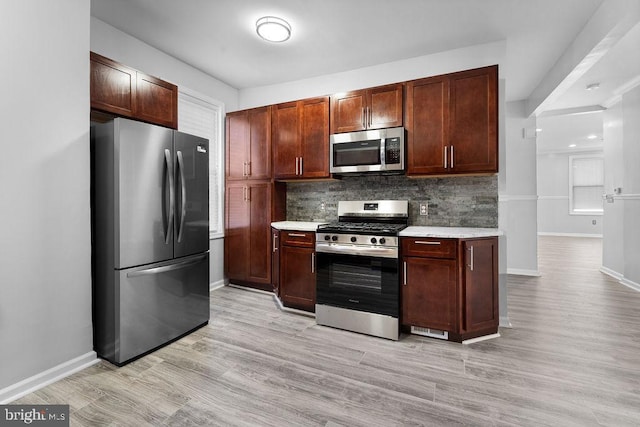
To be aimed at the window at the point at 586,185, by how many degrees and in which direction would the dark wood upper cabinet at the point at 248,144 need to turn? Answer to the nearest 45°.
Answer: approximately 135° to its left

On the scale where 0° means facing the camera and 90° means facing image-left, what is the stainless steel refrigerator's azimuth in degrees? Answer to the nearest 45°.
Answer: approximately 315°

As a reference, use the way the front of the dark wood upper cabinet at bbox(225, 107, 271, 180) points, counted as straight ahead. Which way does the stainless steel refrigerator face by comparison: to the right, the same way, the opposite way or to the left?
to the left

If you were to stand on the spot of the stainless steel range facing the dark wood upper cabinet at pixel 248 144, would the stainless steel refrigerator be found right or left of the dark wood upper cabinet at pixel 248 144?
left

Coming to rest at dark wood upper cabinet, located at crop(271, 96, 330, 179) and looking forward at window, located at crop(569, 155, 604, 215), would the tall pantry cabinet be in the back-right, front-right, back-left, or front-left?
back-left

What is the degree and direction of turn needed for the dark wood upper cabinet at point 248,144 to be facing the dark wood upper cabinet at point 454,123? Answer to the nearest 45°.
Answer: approximately 90° to its left

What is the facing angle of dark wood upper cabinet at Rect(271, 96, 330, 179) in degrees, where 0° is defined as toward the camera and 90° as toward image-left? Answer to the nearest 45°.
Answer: approximately 45°
